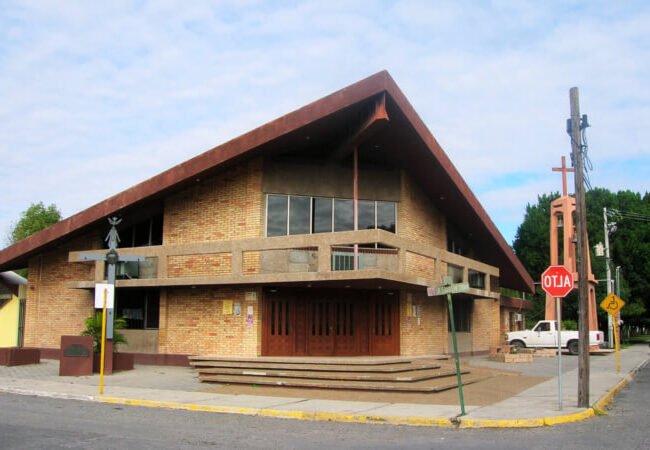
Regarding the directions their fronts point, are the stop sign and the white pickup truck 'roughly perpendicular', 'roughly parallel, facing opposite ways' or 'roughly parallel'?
roughly perpendicular

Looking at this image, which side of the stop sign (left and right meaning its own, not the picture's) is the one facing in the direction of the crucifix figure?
right

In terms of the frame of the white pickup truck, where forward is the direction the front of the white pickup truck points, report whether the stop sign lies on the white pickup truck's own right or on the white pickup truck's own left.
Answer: on the white pickup truck's own left

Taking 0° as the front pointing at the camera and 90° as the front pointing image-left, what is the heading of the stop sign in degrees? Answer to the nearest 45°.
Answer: approximately 0°

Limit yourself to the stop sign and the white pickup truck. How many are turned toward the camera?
1

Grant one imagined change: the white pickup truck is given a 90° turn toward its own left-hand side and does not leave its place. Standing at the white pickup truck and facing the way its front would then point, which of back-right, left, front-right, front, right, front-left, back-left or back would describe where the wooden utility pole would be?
front

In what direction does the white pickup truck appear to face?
to the viewer's left

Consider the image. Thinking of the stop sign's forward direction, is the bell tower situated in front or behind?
behind
